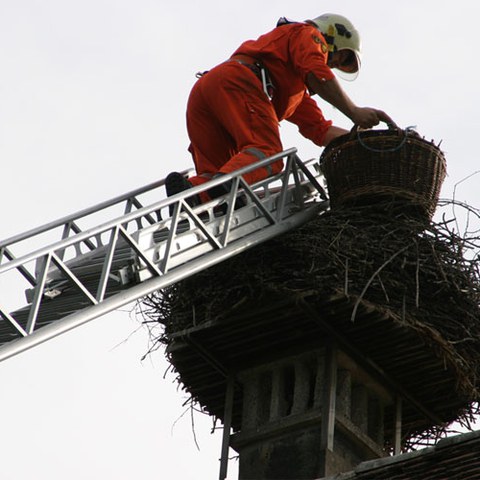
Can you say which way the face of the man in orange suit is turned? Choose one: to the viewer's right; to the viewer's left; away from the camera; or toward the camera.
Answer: to the viewer's right

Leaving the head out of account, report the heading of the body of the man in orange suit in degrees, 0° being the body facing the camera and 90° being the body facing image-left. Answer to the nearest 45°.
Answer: approximately 270°
